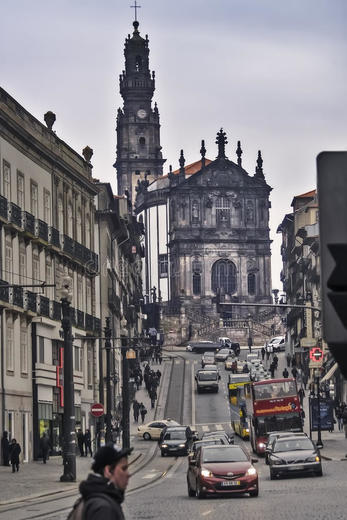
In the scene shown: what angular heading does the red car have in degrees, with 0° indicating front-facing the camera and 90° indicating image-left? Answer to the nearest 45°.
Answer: approximately 0°

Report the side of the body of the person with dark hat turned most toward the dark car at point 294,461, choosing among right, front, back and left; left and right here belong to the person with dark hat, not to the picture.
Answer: left

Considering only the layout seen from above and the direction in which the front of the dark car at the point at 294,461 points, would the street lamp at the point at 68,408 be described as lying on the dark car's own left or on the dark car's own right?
on the dark car's own right

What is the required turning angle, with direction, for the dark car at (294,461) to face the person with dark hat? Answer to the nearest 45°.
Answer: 0° — it already faces them

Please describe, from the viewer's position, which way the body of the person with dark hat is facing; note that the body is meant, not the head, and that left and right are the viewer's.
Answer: facing to the right of the viewer

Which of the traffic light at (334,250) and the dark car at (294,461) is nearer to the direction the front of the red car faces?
the traffic light

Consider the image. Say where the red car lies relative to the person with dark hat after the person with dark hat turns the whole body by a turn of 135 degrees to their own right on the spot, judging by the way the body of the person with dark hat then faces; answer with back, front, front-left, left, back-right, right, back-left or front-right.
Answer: back-right

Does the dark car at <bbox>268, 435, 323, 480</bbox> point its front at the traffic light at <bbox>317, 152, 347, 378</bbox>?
yes

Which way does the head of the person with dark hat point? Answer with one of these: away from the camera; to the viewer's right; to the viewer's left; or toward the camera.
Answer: to the viewer's right
